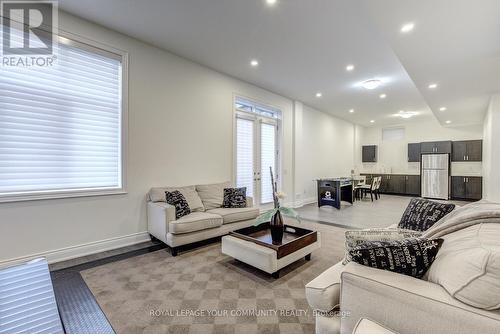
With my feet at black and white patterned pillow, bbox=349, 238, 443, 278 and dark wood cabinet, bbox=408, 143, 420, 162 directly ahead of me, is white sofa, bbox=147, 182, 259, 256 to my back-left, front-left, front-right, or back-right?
front-left

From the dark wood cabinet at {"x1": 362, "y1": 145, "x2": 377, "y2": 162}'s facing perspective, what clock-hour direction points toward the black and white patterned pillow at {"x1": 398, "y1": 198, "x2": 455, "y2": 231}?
The black and white patterned pillow is roughly at 12 o'clock from the dark wood cabinet.

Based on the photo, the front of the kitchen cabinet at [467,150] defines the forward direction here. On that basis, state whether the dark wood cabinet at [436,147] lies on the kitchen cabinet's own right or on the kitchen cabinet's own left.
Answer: on the kitchen cabinet's own right

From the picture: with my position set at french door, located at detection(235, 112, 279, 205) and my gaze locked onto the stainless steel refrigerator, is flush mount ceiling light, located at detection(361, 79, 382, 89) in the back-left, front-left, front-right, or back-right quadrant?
front-right

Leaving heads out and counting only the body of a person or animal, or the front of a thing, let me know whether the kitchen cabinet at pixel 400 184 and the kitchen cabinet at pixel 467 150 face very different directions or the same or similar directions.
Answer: same or similar directions

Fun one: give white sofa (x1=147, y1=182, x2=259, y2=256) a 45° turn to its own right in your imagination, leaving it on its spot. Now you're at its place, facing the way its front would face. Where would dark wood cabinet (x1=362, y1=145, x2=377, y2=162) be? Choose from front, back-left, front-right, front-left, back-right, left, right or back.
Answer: back-left

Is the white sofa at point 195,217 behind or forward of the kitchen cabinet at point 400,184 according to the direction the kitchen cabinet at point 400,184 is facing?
forward

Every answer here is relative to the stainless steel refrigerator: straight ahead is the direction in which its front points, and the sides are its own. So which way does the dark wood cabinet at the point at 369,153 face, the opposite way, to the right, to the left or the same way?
the same way

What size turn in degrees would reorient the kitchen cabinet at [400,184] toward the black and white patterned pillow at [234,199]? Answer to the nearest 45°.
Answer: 0° — it already faces it

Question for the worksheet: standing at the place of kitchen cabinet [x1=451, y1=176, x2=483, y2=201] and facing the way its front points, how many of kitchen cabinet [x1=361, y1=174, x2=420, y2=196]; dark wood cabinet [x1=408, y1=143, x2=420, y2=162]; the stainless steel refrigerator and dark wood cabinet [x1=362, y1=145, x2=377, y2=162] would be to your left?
0

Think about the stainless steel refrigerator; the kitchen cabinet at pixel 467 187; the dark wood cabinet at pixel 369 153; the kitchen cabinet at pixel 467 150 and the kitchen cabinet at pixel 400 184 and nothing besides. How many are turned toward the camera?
5

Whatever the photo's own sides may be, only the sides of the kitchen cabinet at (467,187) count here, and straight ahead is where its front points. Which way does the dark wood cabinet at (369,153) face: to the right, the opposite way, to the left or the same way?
the same way

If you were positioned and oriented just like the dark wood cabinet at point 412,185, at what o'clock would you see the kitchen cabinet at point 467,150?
The kitchen cabinet is roughly at 9 o'clock from the dark wood cabinet.

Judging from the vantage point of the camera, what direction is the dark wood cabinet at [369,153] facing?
facing the viewer

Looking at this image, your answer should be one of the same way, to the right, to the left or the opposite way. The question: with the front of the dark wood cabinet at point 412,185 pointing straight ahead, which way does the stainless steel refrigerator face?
the same way

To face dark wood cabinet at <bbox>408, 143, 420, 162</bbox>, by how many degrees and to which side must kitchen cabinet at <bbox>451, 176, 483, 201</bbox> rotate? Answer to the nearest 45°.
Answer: approximately 90° to its right

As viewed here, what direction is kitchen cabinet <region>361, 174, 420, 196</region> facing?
toward the camera

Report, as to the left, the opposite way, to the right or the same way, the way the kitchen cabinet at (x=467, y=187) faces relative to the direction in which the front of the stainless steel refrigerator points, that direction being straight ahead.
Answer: the same way
